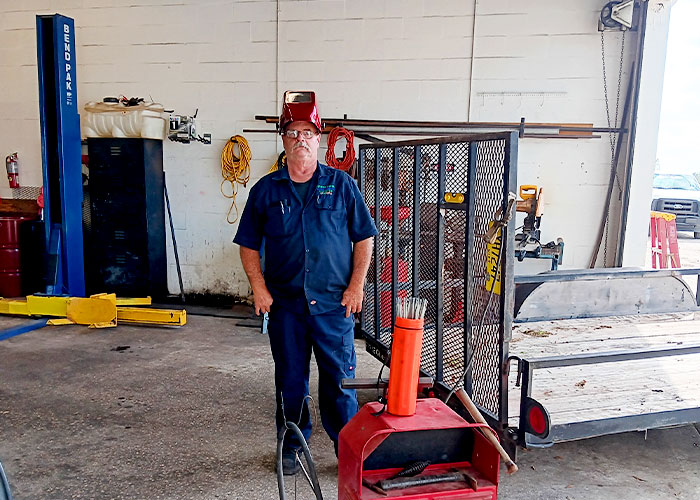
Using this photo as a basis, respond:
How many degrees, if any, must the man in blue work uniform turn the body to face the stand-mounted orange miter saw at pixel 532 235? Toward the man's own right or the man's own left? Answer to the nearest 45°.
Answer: approximately 135° to the man's own left

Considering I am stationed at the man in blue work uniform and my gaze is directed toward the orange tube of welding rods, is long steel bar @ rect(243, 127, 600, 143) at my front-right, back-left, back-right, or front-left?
back-left

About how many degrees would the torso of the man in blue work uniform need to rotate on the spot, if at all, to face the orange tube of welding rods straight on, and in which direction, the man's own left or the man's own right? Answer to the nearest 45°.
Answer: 0° — they already face it

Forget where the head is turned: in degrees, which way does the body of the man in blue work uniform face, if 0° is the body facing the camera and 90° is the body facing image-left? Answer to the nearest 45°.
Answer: approximately 0°

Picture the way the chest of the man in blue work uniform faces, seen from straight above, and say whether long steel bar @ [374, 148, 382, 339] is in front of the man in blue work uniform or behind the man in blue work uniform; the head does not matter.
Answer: behind

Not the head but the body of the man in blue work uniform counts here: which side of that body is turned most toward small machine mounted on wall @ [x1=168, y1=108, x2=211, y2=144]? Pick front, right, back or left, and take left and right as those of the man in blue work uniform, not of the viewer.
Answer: back

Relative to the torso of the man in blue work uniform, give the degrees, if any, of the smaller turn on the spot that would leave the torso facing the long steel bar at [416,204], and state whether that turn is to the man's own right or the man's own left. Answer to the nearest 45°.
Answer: approximately 135° to the man's own left

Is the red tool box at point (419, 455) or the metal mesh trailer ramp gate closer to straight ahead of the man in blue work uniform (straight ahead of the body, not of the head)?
the red tool box

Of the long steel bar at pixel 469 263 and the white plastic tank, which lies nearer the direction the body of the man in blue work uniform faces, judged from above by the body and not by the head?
the long steel bar

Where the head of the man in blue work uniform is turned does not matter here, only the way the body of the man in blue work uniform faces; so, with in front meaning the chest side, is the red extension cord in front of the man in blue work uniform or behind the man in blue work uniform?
behind

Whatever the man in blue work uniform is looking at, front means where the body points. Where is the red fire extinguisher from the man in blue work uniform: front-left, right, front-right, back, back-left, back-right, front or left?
back-right

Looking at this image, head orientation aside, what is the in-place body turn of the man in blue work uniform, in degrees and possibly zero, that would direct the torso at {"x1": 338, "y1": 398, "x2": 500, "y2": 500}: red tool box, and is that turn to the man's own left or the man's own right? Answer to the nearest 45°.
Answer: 0° — they already face it

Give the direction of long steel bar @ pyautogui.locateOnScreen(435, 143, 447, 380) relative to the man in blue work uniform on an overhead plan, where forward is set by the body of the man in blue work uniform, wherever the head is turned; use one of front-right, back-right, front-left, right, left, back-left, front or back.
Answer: left

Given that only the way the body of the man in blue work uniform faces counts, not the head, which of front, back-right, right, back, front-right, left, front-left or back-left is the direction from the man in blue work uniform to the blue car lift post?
back-right
